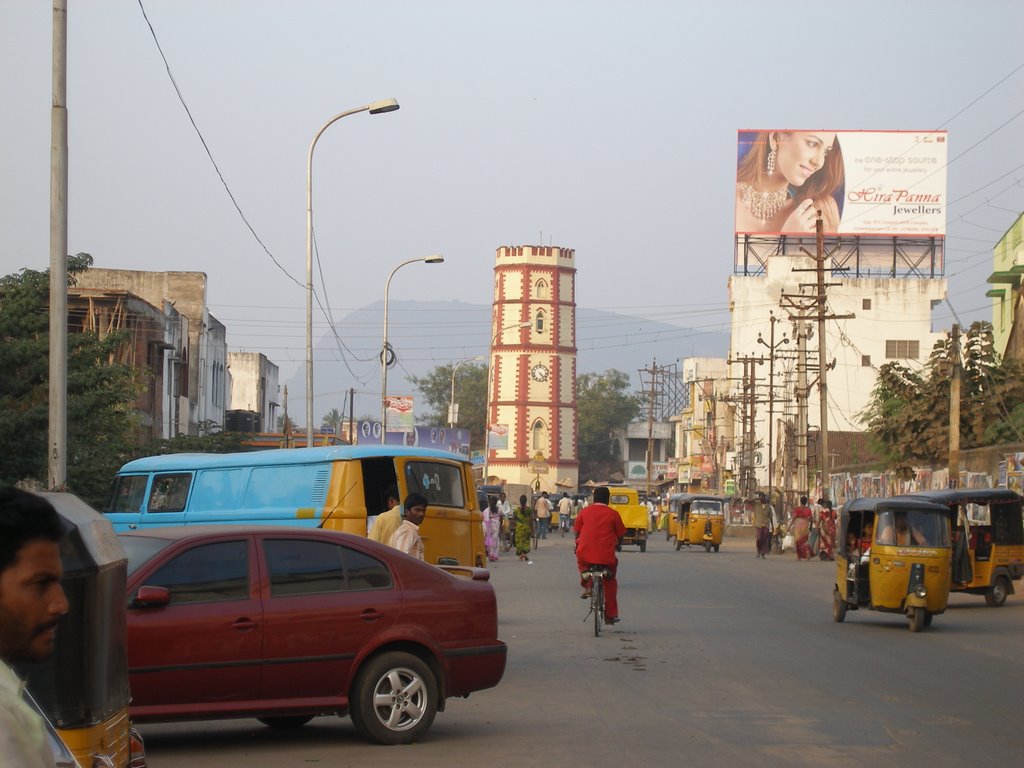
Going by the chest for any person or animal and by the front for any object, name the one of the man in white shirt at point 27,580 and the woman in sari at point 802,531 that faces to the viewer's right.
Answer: the man in white shirt

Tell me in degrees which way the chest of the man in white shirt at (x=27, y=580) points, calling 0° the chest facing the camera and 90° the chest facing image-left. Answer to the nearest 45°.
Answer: approximately 270°

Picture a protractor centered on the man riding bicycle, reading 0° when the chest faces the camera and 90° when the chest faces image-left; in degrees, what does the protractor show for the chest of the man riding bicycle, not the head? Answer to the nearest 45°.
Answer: approximately 180°

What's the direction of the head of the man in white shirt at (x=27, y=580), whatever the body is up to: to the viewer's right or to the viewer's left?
to the viewer's right

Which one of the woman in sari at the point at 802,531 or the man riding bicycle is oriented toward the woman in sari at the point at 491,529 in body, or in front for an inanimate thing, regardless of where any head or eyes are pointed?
the man riding bicycle
